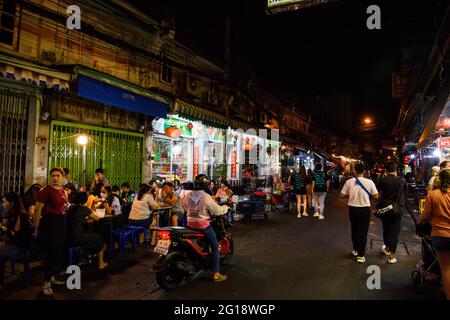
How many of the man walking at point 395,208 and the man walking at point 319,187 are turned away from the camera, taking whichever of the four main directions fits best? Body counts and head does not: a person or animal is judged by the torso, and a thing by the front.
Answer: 2

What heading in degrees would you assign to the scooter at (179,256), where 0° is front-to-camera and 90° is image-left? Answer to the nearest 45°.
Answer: approximately 225°

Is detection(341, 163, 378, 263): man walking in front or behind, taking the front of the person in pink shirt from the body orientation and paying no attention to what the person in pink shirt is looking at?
in front

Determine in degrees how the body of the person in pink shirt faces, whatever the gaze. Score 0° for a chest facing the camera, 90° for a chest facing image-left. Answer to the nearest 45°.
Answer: approximately 225°

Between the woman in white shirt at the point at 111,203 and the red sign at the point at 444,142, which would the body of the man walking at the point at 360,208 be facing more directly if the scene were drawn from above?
the red sign

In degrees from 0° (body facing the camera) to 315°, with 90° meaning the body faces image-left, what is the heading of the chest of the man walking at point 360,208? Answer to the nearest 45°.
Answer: approximately 180°

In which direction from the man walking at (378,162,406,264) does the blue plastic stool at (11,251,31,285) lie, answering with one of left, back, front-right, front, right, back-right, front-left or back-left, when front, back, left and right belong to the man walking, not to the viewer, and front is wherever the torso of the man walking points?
back-left

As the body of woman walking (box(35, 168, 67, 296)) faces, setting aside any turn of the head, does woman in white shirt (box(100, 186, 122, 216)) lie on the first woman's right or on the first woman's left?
on the first woman's left

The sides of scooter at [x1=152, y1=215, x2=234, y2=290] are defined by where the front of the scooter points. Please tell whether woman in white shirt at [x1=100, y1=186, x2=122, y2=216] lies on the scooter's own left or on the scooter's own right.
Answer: on the scooter's own left

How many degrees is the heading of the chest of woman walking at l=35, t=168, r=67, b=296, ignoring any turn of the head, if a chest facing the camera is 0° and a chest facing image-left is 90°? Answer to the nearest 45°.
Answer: approximately 315°

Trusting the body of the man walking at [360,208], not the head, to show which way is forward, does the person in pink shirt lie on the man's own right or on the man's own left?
on the man's own left

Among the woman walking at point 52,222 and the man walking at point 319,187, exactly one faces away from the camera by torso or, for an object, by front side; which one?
the man walking

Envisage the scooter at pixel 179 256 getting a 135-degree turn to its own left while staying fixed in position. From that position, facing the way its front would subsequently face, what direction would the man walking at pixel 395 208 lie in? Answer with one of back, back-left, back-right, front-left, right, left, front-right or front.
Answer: back

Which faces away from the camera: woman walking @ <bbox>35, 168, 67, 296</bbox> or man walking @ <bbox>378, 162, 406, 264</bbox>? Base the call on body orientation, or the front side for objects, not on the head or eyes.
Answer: the man walking
